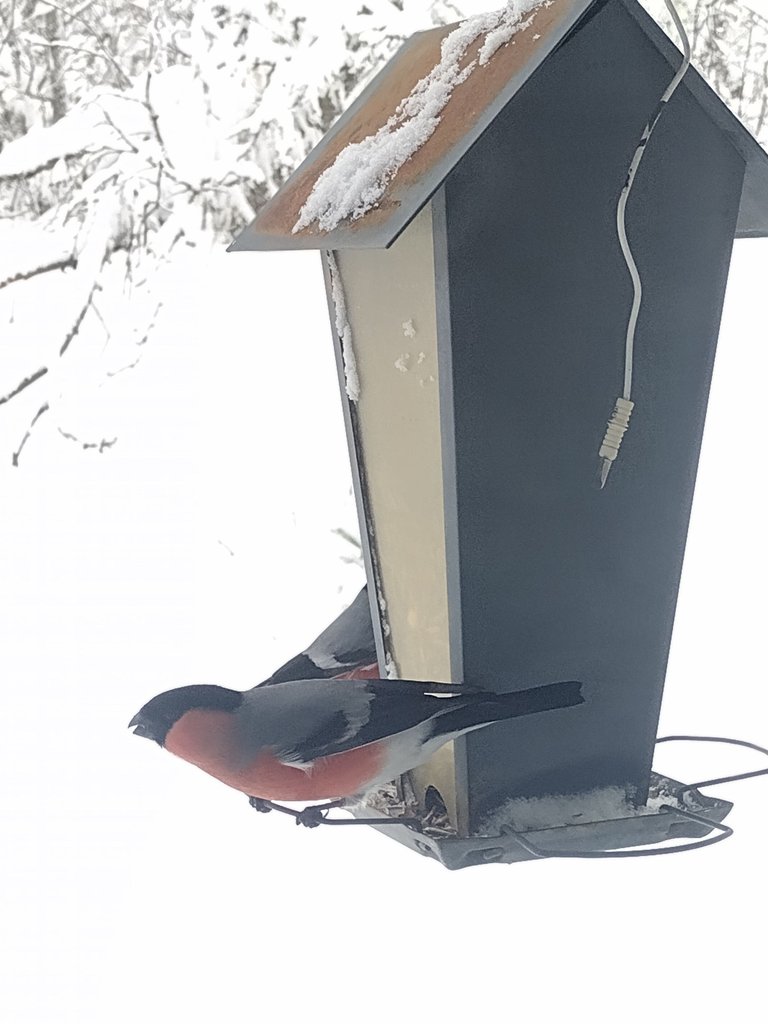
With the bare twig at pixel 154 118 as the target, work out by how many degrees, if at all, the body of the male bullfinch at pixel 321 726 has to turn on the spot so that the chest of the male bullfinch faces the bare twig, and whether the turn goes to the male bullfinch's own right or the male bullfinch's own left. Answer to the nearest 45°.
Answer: approximately 90° to the male bullfinch's own right

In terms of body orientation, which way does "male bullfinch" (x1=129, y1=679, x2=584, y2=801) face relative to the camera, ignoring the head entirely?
to the viewer's left

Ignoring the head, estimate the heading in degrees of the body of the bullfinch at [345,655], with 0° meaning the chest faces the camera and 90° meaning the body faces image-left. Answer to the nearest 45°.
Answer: approximately 270°

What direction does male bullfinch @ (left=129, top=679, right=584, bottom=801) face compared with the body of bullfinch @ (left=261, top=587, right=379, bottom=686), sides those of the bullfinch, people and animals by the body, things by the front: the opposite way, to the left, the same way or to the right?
the opposite way

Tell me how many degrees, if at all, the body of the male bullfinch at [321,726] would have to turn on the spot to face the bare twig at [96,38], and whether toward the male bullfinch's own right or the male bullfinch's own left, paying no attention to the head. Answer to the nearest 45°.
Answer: approximately 90° to the male bullfinch's own right

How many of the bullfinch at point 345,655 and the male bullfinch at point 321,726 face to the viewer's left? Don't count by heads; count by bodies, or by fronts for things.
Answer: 1
